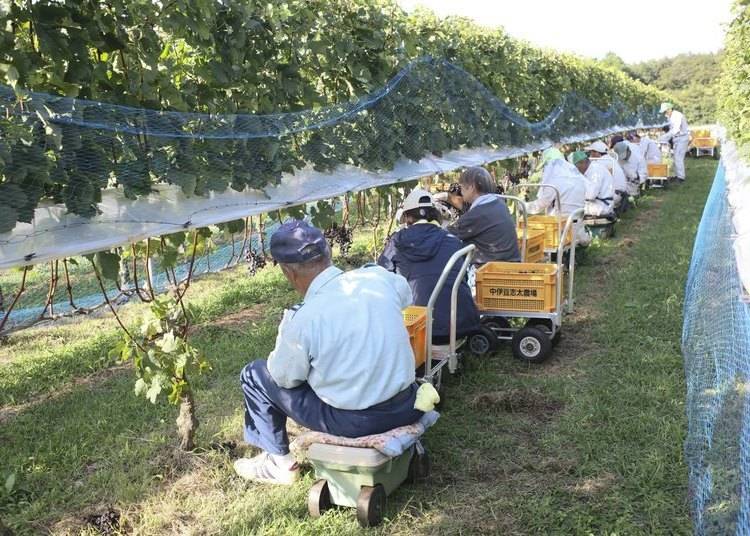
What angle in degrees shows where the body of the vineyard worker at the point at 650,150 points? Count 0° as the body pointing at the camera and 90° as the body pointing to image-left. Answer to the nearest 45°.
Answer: approximately 90°

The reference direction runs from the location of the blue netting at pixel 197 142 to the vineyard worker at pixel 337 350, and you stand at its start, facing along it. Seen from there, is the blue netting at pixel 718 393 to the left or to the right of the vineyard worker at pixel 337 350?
left

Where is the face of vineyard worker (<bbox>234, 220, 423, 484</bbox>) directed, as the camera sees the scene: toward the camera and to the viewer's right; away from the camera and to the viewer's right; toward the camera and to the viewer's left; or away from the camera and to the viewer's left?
away from the camera and to the viewer's left

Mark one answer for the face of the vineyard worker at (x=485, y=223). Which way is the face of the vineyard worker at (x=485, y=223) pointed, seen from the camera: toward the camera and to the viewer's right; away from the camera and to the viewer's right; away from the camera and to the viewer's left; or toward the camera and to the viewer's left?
away from the camera and to the viewer's left

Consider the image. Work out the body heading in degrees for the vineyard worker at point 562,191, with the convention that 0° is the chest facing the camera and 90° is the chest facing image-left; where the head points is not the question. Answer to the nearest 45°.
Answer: approximately 90°

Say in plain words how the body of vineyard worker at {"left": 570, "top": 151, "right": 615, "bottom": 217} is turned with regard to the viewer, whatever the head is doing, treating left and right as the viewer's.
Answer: facing to the left of the viewer

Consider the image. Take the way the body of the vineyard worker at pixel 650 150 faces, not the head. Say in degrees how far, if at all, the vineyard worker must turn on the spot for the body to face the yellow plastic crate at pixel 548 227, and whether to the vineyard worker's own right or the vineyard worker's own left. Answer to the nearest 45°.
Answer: approximately 90° to the vineyard worker's own left

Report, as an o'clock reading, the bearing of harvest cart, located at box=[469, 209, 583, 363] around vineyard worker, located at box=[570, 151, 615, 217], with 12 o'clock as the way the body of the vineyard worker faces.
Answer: The harvest cart is roughly at 9 o'clock from the vineyard worker.
